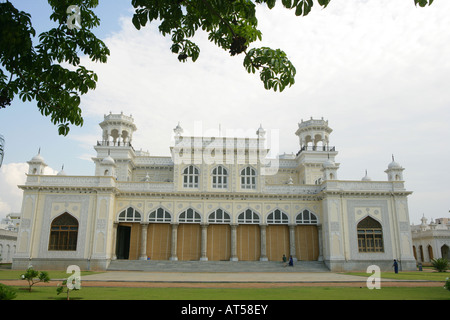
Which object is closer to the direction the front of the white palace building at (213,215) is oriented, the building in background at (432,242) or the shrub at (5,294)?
the shrub

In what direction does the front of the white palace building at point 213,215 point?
toward the camera

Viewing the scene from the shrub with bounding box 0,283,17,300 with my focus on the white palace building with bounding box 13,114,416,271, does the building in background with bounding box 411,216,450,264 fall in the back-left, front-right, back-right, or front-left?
front-right

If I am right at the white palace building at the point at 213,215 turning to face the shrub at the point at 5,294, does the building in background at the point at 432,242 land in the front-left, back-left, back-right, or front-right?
back-left

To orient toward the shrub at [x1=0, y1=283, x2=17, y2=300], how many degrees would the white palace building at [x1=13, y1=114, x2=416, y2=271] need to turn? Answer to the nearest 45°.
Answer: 0° — it already faces it

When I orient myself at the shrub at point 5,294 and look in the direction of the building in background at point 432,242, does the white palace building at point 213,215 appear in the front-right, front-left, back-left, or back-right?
front-left

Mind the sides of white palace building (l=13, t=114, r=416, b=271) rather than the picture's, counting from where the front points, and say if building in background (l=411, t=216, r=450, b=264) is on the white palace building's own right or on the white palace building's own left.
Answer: on the white palace building's own left
